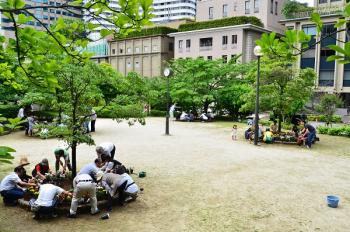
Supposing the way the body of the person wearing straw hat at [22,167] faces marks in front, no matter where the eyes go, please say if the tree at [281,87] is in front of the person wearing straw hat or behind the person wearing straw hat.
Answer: in front

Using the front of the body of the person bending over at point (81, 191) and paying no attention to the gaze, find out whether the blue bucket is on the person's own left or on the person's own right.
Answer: on the person's own right

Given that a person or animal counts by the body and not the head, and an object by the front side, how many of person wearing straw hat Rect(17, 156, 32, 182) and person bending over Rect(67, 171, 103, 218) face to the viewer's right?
1

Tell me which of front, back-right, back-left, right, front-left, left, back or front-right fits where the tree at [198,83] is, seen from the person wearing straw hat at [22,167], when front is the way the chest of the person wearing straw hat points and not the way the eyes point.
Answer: front-left

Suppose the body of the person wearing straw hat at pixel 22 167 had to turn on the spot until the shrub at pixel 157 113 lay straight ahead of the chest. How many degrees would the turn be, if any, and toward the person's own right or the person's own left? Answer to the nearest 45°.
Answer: approximately 45° to the person's own left

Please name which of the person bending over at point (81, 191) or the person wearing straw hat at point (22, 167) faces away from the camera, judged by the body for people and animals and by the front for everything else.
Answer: the person bending over

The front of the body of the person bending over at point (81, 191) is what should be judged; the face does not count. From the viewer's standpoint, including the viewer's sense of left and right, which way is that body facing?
facing away from the viewer

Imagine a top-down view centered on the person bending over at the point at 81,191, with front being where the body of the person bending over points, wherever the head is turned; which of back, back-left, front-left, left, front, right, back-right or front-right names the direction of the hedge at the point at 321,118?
front-right

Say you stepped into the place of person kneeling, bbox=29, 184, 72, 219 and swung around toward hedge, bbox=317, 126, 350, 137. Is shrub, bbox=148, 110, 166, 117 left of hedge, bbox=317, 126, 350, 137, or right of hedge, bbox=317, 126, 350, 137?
left

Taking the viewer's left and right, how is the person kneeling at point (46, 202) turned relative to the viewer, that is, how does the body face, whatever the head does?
facing away from the viewer and to the right of the viewer

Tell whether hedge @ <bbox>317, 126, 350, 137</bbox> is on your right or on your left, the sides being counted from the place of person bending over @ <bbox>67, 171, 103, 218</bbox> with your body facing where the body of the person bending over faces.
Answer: on your right

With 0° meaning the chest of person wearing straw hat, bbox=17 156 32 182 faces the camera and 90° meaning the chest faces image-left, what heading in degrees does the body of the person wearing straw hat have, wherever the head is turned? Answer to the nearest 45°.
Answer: approximately 270°

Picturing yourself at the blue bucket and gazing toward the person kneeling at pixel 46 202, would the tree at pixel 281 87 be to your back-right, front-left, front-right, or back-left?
back-right

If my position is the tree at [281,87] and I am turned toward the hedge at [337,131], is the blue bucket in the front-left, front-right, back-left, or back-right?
back-right
